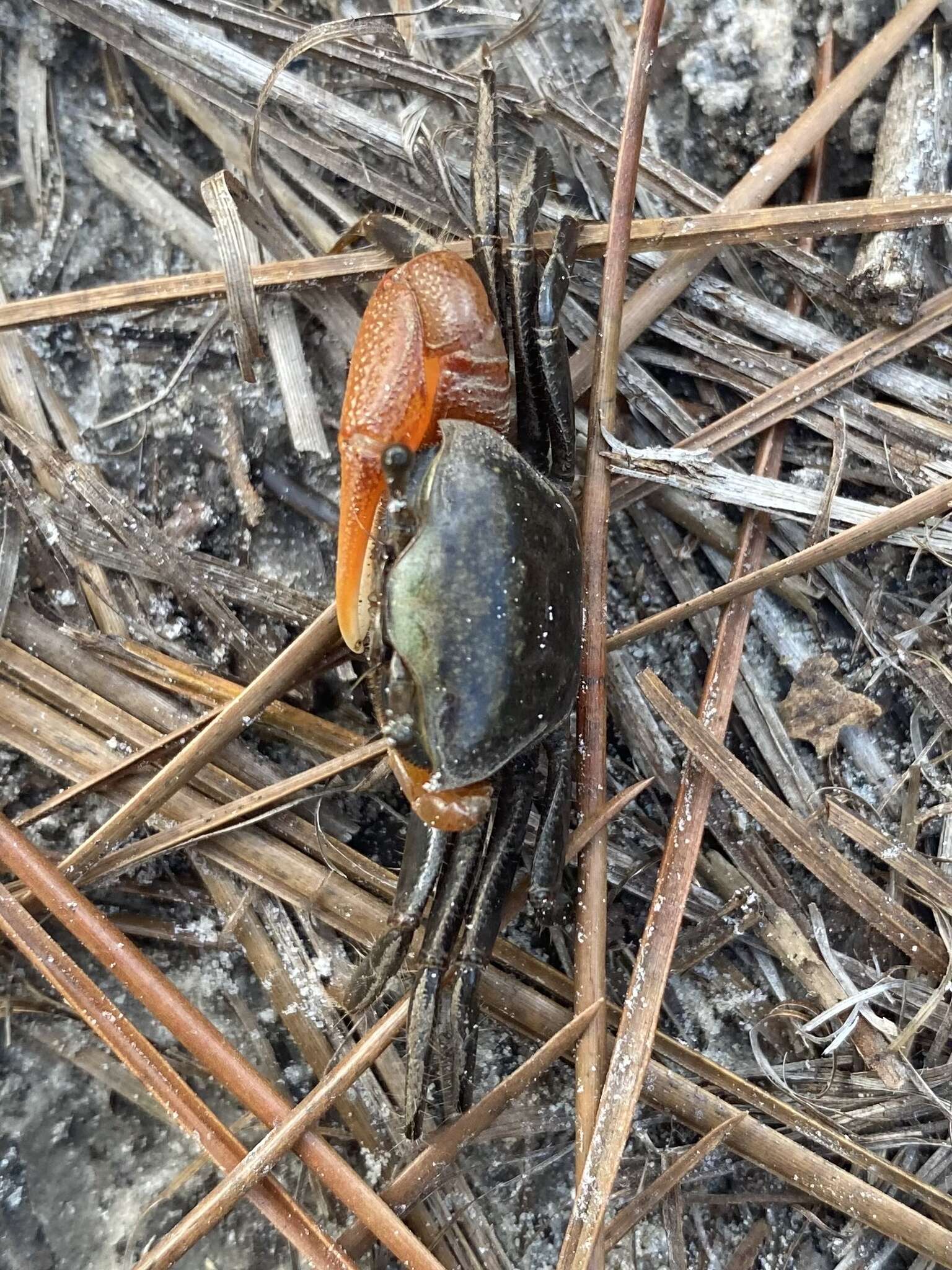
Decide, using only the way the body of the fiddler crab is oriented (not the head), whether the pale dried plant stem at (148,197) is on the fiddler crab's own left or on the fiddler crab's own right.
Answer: on the fiddler crab's own right

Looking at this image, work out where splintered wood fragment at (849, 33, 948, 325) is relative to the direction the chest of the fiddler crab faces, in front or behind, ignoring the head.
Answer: behind

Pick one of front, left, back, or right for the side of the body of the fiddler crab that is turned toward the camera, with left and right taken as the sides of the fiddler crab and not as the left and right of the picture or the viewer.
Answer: left

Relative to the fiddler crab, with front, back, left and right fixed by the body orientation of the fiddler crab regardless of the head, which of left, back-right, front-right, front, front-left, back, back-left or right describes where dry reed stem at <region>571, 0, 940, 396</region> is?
back-right
